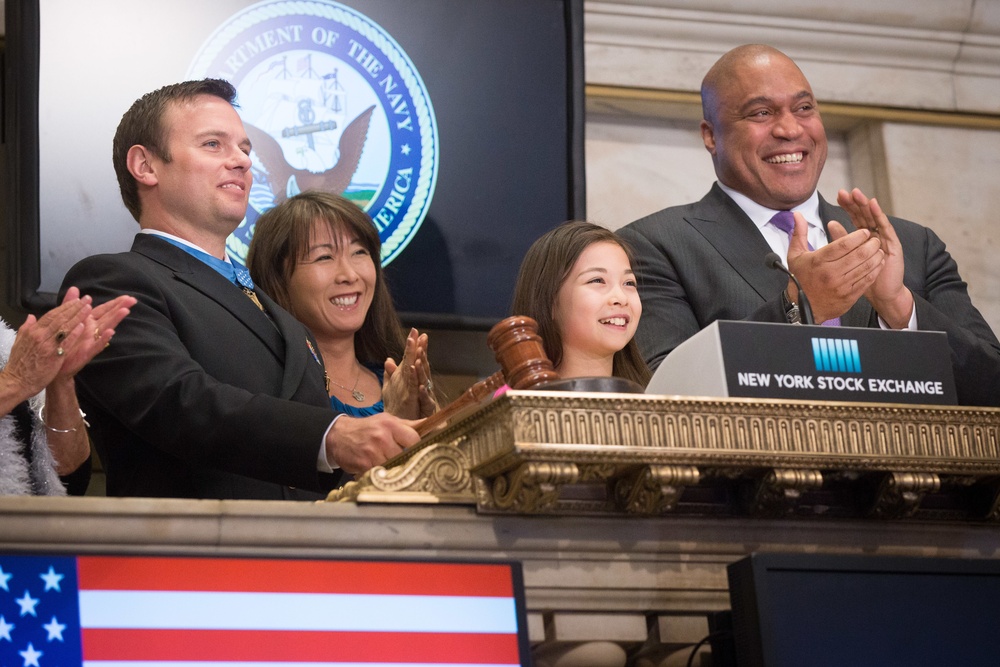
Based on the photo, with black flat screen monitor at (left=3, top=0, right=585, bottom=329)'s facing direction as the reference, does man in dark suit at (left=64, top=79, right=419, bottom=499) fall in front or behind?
in front

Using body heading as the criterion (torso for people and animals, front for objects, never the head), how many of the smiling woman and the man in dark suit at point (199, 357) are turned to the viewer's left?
0

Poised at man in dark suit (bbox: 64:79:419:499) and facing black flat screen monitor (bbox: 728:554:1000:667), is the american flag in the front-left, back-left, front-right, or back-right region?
front-right

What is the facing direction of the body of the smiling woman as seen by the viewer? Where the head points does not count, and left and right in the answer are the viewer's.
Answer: facing the viewer and to the right of the viewer

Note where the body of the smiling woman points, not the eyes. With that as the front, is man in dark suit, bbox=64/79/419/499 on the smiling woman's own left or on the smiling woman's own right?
on the smiling woman's own right

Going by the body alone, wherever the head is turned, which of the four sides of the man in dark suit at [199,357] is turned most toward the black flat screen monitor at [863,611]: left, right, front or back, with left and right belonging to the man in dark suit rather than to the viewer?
front

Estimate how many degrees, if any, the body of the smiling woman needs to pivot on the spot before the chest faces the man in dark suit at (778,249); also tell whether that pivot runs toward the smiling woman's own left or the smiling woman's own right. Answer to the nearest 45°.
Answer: approximately 45° to the smiling woman's own left

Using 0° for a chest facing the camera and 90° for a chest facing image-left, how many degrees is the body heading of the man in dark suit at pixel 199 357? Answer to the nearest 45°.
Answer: approximately 315°

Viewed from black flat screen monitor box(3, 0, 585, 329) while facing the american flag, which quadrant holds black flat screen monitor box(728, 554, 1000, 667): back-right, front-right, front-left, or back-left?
front-left

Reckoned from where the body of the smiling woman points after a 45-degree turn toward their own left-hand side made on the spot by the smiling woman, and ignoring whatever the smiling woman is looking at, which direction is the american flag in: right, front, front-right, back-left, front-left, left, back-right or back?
right

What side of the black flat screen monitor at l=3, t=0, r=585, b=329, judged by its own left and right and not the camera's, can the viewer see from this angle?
front

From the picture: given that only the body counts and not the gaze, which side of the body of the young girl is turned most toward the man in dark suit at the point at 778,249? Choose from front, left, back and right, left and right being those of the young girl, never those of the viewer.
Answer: left

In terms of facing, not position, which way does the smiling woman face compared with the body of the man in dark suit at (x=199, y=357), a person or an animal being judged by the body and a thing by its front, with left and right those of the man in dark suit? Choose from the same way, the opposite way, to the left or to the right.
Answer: the same way

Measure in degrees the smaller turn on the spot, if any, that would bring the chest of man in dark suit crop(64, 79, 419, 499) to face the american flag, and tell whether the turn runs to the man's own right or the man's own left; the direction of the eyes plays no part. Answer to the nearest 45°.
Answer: approximately 45° to the man's own right

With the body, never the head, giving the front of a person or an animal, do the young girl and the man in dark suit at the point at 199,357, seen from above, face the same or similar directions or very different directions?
same or similar directions

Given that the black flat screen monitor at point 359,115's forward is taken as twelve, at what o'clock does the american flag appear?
The american flag is roughly at 12 o'clock from the black flat screen monitor.
